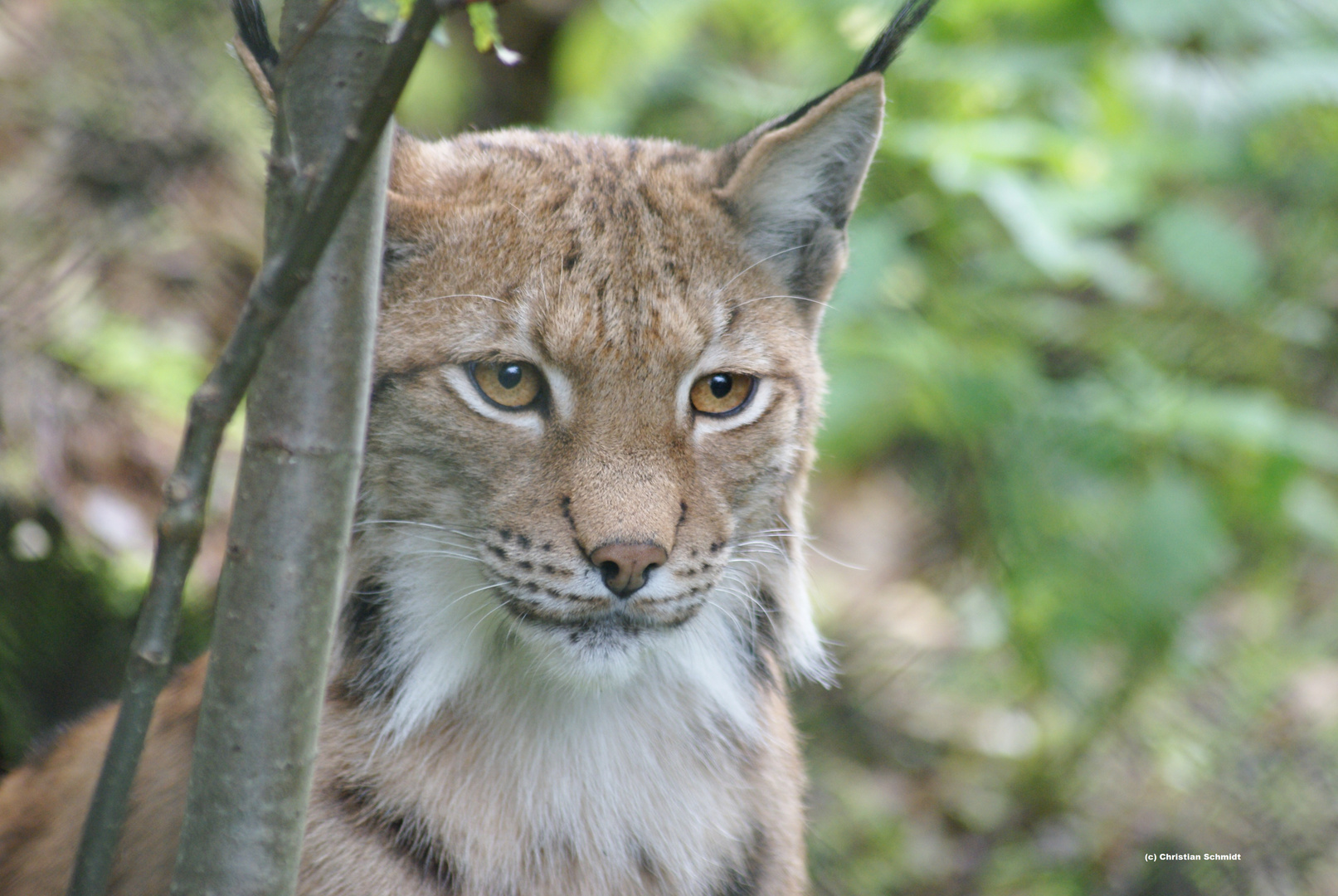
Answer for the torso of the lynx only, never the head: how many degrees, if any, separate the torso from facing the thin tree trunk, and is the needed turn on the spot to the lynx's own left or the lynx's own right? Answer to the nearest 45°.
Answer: approximately 90° to the lynx's own right

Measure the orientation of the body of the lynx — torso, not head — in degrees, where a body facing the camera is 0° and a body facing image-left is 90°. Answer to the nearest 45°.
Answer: approximately 315°
